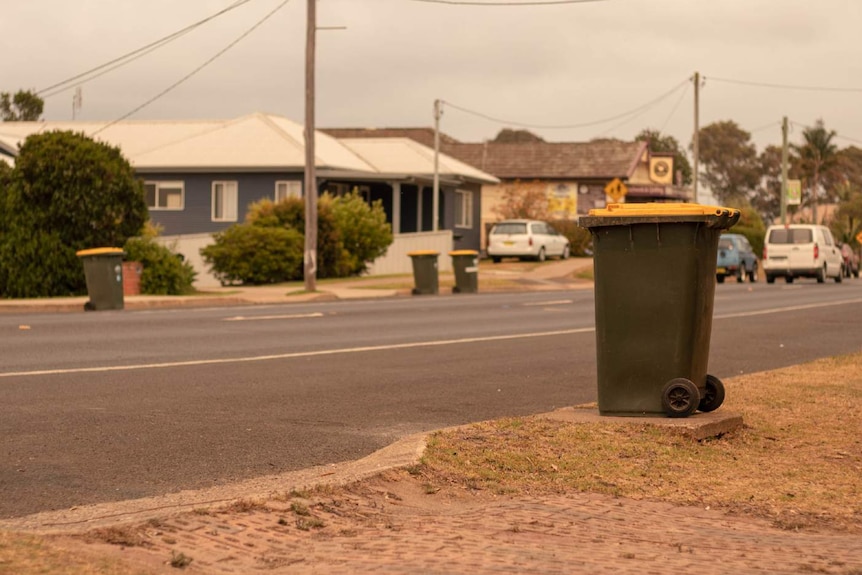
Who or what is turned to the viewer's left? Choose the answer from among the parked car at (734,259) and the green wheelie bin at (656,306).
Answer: the green wheelie bin

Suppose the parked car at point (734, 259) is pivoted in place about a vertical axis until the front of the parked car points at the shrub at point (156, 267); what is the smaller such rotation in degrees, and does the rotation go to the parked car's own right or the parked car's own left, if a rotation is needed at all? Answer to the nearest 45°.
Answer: approximately 180°

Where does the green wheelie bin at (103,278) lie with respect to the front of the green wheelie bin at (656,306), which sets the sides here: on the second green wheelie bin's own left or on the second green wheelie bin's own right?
on the second green wheelie bin's own right

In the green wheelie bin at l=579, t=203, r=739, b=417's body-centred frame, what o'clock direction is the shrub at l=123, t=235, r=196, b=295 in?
The shrub is roughly at 2 o'clock from the green wheelie bin.

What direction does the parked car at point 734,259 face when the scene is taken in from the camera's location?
facing away from the viewer and to the right of the viewer

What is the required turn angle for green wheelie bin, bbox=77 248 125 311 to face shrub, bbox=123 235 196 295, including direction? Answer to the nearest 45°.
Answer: approximately 90° to its left

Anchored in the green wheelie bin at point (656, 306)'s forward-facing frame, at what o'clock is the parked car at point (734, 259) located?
The parked car is roughly at 3 o'clock from the green wheelie bin.

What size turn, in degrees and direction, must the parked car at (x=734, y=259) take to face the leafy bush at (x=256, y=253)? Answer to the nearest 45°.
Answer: approximately 180°

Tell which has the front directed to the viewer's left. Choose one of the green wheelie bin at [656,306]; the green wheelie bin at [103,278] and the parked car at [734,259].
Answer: the green wheelie bin at [656,306]

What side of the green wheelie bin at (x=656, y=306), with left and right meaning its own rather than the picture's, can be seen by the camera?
left
